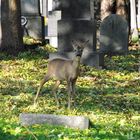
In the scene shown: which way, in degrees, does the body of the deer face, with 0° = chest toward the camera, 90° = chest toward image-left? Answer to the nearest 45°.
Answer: approximately 315°

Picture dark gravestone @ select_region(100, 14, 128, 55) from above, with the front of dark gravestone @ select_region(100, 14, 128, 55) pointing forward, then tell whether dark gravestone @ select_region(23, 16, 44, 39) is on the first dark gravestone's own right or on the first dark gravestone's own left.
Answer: on the first dark gravestone's own right

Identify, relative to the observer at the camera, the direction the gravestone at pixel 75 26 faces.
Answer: facing the viewer

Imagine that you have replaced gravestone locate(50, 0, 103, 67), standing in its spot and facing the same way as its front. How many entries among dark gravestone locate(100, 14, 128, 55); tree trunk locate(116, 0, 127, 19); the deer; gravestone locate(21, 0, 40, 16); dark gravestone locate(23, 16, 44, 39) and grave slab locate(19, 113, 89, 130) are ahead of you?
2

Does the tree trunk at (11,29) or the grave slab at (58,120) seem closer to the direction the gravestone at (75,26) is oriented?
the grave slab

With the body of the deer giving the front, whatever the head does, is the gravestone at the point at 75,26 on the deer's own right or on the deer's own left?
on the deer's own left

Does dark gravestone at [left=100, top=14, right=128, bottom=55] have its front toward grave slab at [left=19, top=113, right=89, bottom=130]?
yes

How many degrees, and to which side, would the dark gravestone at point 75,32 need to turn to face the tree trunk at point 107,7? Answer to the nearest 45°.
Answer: approximately 180°

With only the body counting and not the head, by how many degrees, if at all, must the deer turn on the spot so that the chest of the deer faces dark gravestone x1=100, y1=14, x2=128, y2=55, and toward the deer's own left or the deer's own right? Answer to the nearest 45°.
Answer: approximately 135° to the deer's own left

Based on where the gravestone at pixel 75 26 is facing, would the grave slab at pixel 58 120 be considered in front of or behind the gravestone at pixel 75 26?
in front

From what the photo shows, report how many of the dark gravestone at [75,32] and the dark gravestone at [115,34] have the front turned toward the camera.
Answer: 2
